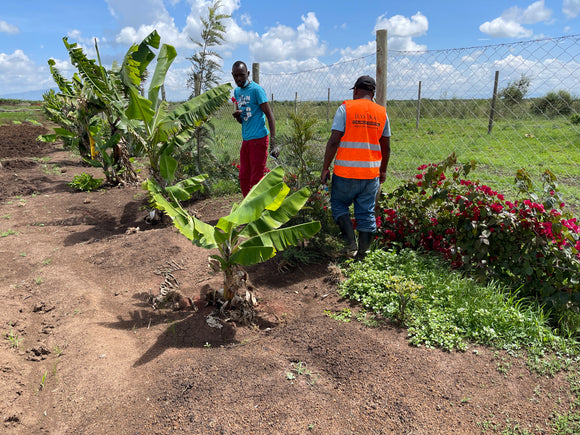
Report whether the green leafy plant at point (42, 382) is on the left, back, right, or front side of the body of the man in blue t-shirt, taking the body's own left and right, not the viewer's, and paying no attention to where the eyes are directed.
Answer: front

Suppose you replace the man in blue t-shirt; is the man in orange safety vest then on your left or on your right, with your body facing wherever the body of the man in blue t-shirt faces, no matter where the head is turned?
on your left

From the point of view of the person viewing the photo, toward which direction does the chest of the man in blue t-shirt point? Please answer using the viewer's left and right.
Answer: facing the viewer and to the left of the viewer

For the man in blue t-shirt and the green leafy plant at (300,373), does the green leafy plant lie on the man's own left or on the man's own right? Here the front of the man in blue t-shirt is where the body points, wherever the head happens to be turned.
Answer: on the man's own left

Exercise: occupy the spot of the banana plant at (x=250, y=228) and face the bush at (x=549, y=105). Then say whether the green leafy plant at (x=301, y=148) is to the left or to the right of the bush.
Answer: left

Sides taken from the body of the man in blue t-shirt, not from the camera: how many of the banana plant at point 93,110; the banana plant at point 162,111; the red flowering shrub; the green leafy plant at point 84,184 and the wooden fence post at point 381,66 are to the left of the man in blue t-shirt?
2

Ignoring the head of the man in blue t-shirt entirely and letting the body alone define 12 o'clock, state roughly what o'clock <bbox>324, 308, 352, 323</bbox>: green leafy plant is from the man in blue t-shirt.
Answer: The green leafy plant is roughly at 10 o'clock from the man in blue t-shirt.

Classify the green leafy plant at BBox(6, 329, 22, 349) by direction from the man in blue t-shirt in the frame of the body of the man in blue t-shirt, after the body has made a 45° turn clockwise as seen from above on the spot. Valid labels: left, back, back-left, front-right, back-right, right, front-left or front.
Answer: front-left

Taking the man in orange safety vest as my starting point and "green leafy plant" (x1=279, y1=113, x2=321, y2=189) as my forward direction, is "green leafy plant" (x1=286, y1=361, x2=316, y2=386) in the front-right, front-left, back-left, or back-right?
back-left

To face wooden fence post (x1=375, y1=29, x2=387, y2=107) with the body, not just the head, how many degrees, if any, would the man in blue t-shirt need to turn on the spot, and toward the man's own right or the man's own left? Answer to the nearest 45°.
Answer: approximately 90° to the man's own left

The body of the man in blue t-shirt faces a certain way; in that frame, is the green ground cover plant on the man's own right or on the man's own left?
on the man's own left

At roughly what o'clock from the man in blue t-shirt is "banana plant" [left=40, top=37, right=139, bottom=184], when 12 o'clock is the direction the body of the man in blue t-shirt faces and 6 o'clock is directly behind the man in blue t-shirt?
The banana plant is roughly at 3 o'clock from the man in blue t-shirt.

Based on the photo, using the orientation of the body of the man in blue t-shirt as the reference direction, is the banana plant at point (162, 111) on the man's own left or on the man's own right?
on the man's own right

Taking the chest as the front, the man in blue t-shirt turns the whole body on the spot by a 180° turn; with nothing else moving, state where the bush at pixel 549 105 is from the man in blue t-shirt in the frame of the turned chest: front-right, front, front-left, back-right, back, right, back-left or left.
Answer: front-right

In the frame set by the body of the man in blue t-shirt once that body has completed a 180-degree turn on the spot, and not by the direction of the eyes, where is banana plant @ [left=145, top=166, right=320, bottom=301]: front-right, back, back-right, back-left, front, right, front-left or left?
back-right

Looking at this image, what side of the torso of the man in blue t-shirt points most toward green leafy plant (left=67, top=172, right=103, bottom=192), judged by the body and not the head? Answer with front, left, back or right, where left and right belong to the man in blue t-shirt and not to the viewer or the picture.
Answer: right
